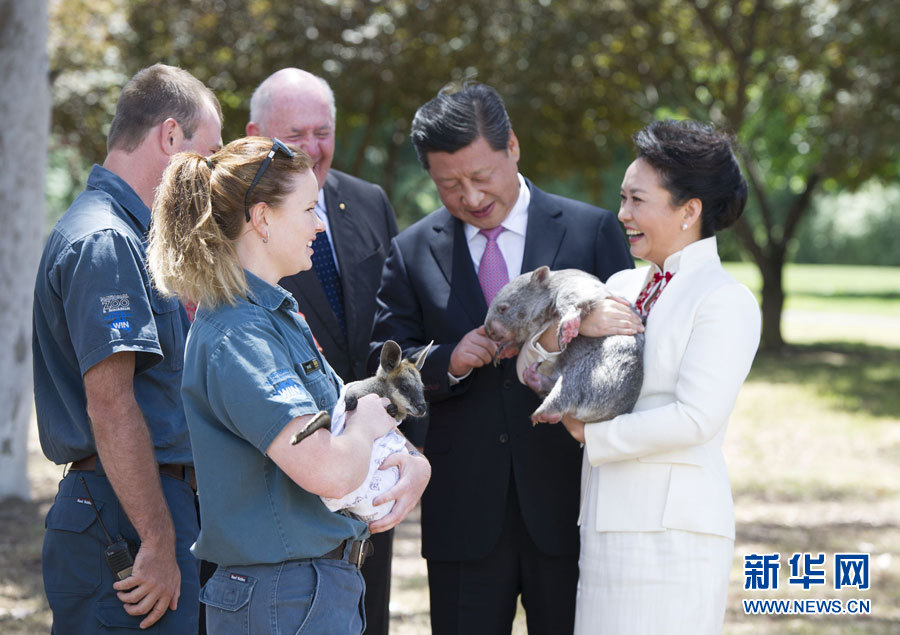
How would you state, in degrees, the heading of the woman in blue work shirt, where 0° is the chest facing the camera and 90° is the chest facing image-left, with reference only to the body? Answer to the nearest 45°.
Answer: approximately 270°

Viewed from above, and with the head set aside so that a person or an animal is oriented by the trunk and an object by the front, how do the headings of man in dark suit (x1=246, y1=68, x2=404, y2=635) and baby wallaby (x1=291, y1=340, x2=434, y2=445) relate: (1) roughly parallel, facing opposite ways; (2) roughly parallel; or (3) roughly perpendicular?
roughly parallel

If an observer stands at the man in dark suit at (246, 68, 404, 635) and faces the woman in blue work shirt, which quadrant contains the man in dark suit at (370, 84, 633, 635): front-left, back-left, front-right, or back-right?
front-left

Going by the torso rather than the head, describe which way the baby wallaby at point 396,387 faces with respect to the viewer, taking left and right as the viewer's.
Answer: facing the viewer and to the right of the viewer

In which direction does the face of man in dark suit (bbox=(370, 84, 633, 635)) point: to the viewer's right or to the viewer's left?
to the viewer's right

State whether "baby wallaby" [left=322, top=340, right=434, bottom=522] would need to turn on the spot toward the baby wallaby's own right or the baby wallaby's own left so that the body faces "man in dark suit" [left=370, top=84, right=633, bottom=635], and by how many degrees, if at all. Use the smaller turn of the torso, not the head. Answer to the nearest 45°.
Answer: approximately 45° to the baby wallaby's own left

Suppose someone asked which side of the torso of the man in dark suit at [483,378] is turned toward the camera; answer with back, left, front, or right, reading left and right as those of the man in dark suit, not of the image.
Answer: front

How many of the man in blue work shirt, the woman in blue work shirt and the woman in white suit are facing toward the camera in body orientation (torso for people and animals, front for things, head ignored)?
0

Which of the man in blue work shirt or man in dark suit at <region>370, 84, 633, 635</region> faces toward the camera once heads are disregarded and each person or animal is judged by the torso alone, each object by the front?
the man in dark suit

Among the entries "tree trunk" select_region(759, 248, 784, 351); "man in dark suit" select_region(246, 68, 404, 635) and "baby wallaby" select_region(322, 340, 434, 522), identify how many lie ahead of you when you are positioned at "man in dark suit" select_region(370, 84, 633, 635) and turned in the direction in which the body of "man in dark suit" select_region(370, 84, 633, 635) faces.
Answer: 1

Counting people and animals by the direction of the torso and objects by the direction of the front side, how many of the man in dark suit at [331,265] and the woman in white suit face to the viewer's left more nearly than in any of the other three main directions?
1

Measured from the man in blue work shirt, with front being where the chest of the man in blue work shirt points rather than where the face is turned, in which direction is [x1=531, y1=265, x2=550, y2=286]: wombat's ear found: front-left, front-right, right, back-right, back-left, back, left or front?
front

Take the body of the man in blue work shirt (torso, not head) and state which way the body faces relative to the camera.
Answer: to the viewer's right

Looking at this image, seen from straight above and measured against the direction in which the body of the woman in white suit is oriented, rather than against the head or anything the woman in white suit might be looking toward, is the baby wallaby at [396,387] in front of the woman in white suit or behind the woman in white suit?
in front

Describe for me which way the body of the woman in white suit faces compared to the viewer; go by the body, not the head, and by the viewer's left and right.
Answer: facing to the left of the viewer
